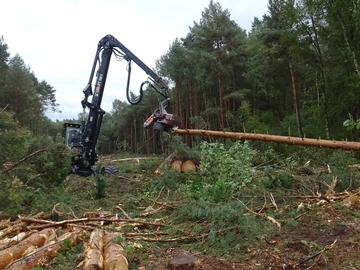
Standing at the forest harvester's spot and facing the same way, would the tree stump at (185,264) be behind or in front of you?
in front

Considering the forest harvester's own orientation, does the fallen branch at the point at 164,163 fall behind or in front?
in front

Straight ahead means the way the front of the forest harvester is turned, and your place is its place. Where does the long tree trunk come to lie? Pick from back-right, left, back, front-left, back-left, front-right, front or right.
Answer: front

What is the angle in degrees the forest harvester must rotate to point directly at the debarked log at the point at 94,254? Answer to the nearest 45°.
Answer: approximately 45° to its right

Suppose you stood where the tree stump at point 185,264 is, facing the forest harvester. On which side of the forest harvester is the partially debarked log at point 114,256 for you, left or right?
left

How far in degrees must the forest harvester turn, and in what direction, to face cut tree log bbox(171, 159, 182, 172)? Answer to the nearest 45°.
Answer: approximately 45° to its left

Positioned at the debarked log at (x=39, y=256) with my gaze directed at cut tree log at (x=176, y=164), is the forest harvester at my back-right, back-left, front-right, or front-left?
front-left

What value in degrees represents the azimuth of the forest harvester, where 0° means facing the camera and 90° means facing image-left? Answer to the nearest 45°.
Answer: approximately 315°

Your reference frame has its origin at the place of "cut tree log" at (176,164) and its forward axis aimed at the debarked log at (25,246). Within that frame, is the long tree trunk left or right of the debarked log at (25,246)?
left

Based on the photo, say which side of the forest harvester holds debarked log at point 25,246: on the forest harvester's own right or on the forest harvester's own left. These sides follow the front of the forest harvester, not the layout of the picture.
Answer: on the forest harvester's own right
